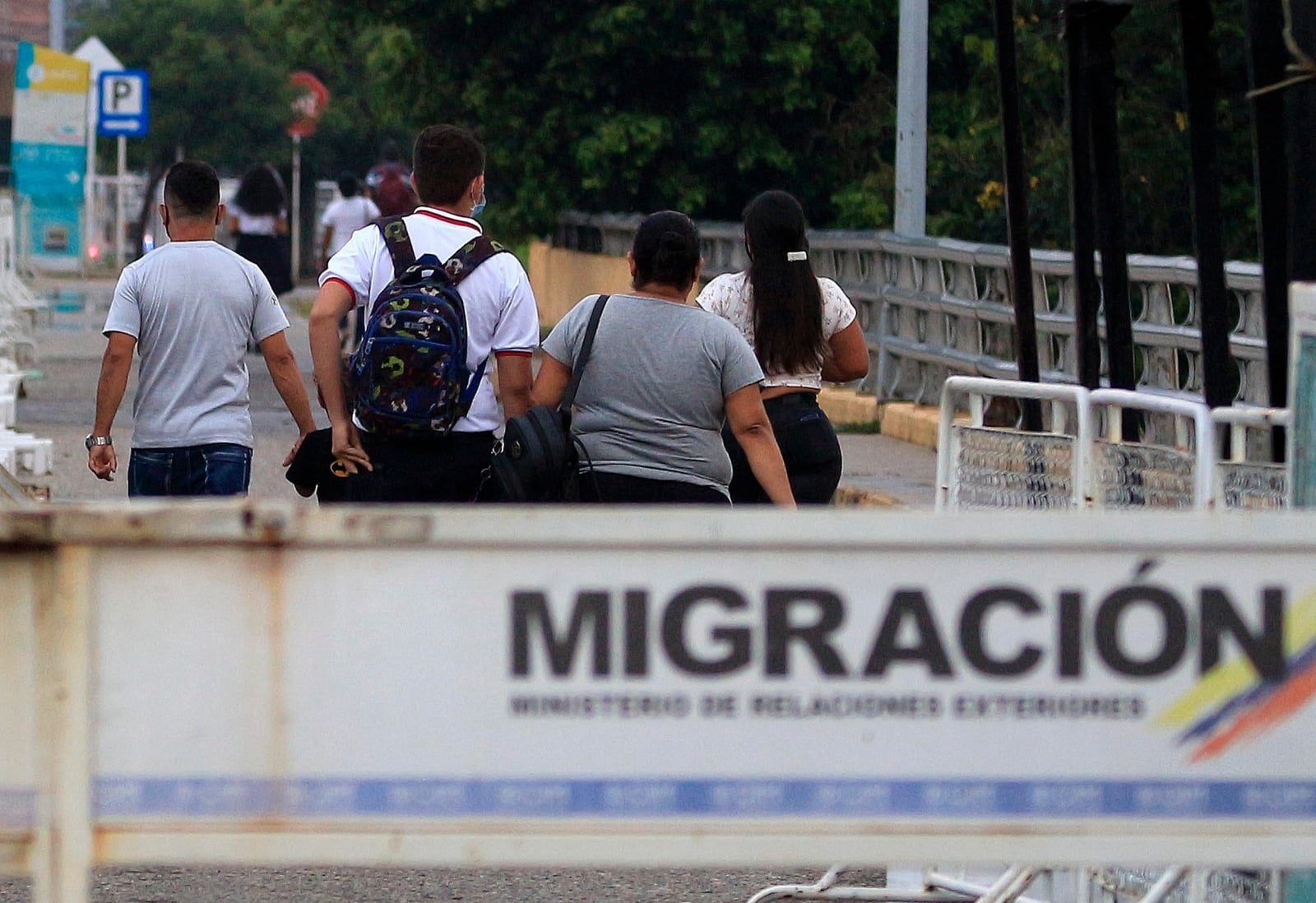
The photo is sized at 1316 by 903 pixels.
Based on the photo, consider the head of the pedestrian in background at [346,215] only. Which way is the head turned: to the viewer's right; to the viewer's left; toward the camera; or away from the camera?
away from the camera

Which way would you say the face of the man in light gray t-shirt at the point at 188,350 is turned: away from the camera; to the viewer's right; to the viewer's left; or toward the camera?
away from the camera

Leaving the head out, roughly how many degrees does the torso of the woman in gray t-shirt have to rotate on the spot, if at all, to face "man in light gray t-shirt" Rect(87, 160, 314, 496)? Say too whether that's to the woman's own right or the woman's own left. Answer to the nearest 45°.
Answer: approximately 45° to the woman's own left

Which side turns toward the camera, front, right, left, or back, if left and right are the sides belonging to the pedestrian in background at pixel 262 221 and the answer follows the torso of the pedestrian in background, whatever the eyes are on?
back

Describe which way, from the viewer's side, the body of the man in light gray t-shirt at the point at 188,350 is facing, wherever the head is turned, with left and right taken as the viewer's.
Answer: facing away from the viewer

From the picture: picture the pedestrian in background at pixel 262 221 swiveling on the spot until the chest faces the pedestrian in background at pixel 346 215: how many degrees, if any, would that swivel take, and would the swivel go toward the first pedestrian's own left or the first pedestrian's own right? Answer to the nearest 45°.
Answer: approximately 135° to the first pedestrian's own right

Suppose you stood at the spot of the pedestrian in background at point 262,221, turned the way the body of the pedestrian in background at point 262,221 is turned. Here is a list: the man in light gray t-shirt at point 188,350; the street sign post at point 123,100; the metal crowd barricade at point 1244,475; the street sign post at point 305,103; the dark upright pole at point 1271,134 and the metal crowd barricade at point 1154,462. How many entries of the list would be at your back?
4

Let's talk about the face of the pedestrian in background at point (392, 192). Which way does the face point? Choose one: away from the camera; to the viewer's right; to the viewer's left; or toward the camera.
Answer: away from the camera

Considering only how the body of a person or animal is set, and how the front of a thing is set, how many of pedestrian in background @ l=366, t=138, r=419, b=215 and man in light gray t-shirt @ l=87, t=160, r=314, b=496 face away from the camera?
2

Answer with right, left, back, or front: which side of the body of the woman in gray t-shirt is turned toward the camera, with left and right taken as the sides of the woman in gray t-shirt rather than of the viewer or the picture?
back

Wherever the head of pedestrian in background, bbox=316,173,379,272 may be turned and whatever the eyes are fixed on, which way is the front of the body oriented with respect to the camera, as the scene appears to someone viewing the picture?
away from the camera

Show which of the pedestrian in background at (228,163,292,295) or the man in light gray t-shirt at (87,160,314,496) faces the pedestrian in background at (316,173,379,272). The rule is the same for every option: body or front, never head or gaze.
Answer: the man in light gray t-shirt

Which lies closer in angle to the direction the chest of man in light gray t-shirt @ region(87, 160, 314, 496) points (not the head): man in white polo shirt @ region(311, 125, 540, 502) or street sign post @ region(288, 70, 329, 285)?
the street sign post

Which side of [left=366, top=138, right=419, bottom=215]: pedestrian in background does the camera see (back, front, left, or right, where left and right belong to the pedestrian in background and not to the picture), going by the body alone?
back
